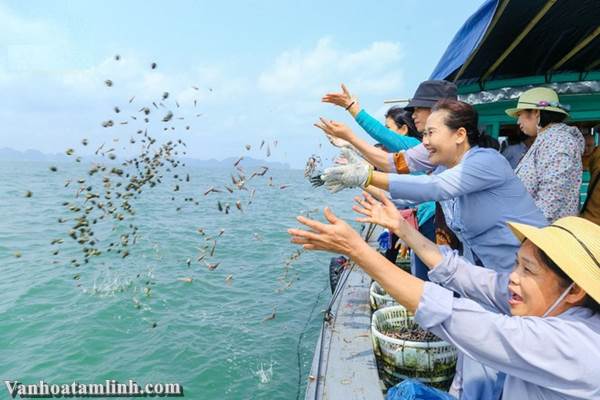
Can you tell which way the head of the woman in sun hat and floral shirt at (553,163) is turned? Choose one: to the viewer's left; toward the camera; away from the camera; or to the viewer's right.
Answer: to the viewer's left

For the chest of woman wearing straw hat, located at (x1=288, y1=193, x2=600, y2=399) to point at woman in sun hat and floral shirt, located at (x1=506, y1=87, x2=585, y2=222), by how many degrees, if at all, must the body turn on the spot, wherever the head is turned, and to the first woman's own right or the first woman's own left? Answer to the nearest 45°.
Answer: approximately 90° to the first woman's own right

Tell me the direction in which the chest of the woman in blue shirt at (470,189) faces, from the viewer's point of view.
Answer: to the viewer's left

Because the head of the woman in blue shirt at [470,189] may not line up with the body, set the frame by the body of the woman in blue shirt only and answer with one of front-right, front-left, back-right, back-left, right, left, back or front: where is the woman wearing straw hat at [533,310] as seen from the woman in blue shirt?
left

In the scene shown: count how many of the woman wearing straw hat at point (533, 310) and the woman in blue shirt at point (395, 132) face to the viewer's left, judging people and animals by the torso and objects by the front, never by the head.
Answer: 2

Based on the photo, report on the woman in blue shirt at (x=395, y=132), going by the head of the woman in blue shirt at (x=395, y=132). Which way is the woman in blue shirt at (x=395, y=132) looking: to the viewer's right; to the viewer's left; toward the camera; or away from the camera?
to the viewer's left

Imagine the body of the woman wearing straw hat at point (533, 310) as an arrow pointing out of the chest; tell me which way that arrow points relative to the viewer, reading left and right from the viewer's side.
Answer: facing to the left of the viewer

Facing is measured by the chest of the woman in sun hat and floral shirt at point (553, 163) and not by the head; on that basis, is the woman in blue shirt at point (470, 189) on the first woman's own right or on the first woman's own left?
on the first woman's own left

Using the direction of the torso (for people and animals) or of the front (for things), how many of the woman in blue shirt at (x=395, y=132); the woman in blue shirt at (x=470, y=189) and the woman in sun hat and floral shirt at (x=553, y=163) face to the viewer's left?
3

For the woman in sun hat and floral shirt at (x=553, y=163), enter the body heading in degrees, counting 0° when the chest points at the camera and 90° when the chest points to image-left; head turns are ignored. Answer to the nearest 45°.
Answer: approximately 90°

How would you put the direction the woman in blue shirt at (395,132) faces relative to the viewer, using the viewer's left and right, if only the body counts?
facing to the left of the viewer

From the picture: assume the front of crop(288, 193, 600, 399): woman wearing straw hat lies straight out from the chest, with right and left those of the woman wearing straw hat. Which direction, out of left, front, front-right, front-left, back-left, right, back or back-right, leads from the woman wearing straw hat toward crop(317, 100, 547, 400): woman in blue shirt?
right
